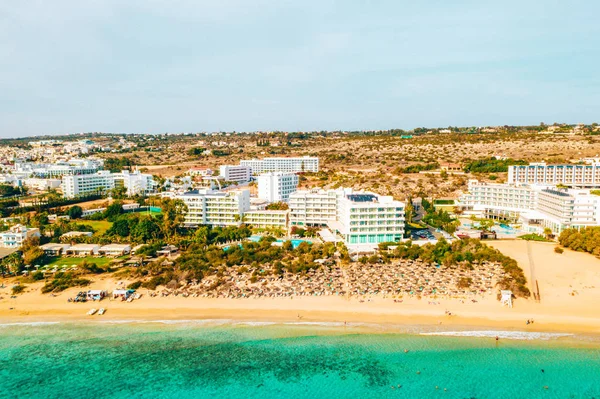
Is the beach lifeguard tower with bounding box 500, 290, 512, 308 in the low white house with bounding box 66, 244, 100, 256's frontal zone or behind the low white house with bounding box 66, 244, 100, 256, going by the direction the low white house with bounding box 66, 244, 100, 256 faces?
frontal zone

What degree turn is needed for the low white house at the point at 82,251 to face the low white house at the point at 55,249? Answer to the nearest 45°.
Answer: approximately 135° to its right

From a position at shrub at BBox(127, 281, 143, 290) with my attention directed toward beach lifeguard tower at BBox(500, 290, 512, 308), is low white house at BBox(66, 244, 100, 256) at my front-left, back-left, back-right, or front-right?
back-left

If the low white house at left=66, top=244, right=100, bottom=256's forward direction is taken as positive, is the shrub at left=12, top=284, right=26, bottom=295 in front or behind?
in front

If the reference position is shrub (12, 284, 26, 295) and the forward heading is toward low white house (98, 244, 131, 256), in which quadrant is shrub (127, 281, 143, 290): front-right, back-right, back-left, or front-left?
front-right

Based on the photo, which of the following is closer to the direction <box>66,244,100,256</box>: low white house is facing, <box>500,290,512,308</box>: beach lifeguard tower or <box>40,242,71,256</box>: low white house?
the beach lifeguard tower

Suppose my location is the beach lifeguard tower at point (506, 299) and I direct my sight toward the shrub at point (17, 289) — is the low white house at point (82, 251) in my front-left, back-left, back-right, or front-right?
front-right

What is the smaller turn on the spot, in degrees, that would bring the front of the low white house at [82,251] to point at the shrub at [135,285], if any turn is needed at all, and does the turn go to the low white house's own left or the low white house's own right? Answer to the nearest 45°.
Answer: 0° — it already faces it

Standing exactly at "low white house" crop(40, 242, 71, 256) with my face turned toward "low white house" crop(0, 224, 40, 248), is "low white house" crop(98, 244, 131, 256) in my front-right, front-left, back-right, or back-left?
back-right

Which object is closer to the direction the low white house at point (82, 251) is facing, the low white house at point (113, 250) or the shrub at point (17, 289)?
the shrub

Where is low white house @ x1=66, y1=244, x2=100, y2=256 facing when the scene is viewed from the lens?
facing the viewer

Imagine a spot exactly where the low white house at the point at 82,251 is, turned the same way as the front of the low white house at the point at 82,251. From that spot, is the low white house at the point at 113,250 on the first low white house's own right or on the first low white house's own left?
on the first low white house's own left

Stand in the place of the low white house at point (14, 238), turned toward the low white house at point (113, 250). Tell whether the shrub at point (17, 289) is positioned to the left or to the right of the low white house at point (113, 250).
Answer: right
